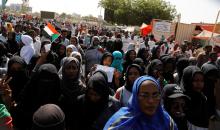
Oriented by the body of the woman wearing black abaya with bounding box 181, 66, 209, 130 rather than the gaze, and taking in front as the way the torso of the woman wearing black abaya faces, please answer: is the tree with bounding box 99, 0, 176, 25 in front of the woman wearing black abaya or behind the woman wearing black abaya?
behind

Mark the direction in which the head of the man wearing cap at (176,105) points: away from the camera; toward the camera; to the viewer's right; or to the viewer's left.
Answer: toward the camera

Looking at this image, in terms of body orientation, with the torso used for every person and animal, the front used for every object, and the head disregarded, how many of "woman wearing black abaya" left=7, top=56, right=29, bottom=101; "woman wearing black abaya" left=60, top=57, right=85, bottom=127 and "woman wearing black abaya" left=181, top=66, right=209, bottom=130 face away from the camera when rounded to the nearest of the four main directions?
0

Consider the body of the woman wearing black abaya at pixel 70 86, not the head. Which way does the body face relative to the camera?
toward the camera

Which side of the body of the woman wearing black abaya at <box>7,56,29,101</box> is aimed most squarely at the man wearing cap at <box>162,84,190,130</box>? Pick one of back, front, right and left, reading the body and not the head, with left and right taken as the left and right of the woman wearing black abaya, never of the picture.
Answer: left

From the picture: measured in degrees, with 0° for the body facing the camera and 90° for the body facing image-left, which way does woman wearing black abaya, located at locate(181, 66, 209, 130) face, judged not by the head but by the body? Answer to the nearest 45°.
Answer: approximately 315°

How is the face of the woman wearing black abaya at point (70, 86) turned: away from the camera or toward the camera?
toward the camera

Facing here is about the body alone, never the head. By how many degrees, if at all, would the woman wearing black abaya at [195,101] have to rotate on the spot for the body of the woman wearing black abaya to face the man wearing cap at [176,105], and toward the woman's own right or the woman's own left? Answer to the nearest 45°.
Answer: approximately 45° to the woman's own right

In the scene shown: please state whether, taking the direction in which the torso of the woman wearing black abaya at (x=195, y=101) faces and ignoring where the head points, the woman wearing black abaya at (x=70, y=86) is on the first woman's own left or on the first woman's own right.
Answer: on the first woman's own right

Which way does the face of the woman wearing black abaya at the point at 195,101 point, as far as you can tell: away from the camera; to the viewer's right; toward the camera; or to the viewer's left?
toward the camera

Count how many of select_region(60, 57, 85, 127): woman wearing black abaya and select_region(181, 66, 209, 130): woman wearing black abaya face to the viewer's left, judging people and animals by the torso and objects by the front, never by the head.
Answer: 0

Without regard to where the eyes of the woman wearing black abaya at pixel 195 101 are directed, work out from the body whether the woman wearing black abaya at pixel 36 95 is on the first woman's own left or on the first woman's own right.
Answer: on the first woman's own right

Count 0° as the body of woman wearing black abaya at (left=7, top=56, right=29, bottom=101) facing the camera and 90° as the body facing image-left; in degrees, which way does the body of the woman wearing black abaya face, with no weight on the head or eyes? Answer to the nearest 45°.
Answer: approximately 45°
